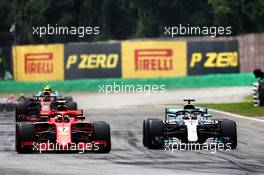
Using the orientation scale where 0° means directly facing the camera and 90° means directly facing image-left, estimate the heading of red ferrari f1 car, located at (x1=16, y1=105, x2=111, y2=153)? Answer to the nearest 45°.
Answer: approximately 0°
